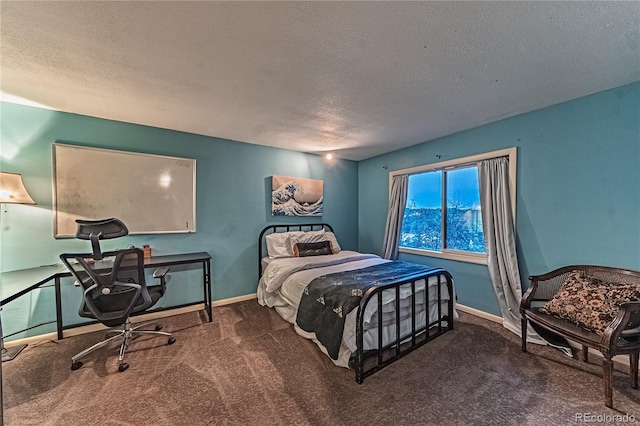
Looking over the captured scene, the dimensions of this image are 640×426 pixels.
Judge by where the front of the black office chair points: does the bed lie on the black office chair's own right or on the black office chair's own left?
on the black office chair's own right

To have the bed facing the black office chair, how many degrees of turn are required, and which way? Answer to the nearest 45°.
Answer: approximately 135° to its right

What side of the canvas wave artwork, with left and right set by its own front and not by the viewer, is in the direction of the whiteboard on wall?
right

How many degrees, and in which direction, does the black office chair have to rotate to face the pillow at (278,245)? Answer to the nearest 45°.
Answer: approximately 45° to its right

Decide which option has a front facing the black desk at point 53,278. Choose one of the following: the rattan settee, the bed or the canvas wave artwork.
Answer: the rattan settee

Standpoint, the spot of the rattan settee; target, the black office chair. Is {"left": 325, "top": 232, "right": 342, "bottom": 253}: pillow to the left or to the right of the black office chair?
right

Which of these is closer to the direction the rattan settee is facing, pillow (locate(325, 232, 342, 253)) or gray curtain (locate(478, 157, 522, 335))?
the pillow

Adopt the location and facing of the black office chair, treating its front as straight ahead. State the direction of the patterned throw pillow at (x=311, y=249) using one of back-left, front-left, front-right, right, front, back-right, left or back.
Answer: front-right

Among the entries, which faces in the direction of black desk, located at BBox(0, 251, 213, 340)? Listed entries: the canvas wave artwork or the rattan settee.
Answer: the rattan settee

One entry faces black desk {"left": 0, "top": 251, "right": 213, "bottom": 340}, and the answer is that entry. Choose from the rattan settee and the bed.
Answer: the rattan settee

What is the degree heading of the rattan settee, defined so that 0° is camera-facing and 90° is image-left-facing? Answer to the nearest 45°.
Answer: approximately 45°

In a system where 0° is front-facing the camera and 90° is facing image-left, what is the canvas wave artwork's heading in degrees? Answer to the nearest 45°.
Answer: approximately 315°

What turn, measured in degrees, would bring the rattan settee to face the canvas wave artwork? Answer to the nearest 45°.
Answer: approximately 45° to its right

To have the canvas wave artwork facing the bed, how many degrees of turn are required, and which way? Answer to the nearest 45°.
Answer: approximately 45° to its right

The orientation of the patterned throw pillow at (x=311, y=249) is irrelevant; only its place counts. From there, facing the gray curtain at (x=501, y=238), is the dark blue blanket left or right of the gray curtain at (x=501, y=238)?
right

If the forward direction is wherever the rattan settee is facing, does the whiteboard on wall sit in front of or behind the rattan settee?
in front

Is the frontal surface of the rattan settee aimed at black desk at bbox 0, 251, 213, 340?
yes
